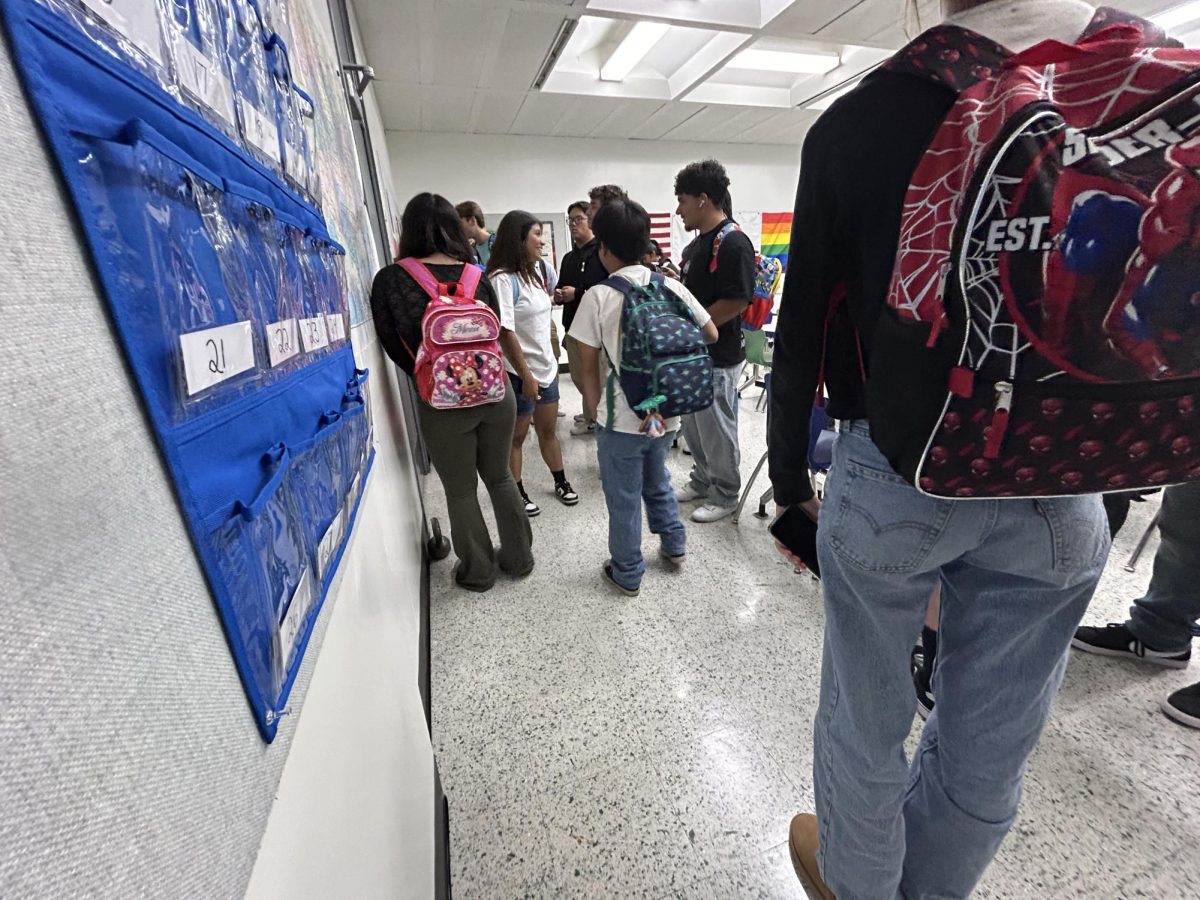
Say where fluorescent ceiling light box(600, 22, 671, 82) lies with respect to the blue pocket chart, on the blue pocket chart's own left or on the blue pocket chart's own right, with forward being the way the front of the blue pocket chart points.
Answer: on the blue pocket chart's own left

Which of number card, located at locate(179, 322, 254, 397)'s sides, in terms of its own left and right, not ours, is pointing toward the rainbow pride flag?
left

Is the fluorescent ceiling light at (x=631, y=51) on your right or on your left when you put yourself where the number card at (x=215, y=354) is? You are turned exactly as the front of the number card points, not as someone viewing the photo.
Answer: on your left

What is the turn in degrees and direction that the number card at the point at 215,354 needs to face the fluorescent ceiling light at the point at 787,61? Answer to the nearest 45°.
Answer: approximately 90° to its left

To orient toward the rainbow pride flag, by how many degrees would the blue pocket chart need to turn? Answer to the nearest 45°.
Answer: approximately 90° to its left

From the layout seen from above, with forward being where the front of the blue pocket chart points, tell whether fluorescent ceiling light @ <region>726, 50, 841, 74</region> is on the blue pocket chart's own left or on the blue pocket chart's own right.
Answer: on the blue pocket chart's own left
